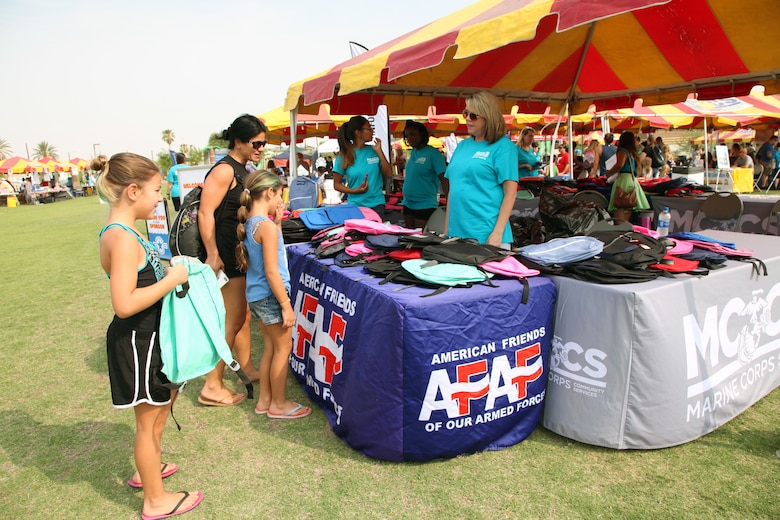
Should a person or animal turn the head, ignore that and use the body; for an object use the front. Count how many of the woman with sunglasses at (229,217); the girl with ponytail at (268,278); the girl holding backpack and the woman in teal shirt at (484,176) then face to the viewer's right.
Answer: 3

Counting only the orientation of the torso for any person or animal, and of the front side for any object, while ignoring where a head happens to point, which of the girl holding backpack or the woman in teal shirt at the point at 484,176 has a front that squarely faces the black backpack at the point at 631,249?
the girl holding backpack

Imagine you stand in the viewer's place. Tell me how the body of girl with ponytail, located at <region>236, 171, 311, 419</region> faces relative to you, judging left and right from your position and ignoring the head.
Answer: facing to the right of the viewer

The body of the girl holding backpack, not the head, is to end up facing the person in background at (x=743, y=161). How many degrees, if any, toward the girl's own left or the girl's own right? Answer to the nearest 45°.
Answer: approximately 45° to the girl's own left

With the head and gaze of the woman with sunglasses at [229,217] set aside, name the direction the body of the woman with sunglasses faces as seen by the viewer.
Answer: to the viewer's right

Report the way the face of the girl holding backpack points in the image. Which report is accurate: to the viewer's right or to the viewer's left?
to the viewer's right

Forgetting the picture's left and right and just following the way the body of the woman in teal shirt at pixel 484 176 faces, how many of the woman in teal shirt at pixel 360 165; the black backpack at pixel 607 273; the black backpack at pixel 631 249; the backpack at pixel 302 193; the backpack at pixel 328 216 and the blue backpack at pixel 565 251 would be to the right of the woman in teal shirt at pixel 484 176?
3

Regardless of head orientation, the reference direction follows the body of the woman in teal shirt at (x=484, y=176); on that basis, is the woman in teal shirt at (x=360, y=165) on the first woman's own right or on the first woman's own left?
on the first woman's own right

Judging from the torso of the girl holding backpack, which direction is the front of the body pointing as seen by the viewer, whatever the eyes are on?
to the viewer's right

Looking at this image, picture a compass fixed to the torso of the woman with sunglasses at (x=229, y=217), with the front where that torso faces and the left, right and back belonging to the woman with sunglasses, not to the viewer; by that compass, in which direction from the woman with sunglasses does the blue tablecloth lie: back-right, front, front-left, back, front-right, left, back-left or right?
front-right

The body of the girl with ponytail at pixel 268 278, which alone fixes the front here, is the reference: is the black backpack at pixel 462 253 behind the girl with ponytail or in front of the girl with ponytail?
in front

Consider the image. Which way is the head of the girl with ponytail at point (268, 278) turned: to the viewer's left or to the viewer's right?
to the viewer's right

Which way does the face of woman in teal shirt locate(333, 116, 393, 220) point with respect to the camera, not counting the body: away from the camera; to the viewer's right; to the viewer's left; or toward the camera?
to the viewer's right
